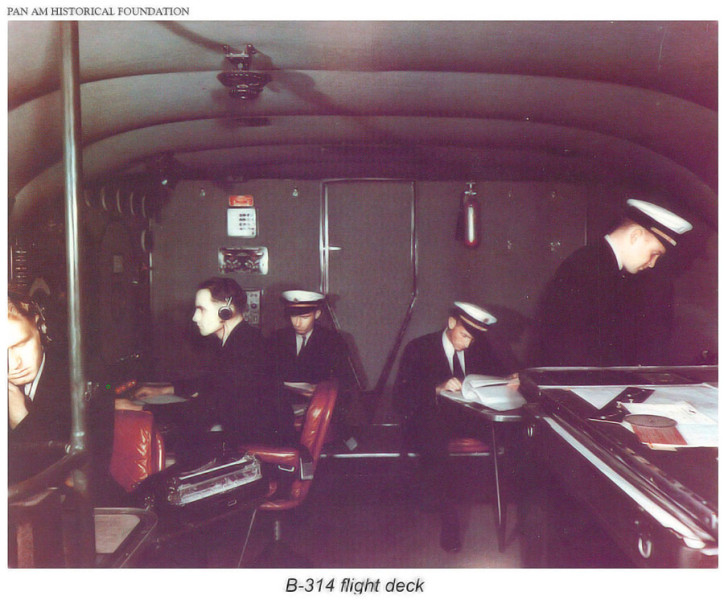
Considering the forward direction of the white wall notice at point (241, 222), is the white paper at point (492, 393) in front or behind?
in front

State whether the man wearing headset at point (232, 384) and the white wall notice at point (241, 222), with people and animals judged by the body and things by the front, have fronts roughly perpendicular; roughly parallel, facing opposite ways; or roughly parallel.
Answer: roughly perpendicular

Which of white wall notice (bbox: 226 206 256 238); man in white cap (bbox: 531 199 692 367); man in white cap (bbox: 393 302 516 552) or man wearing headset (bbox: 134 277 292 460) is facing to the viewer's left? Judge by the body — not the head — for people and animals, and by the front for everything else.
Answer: the man wearing headset

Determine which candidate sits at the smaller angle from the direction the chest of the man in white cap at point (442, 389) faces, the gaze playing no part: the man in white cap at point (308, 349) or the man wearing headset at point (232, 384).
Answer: the man wearing headset

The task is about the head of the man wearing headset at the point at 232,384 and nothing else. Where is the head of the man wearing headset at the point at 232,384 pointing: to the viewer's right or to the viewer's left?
to the viewer's left

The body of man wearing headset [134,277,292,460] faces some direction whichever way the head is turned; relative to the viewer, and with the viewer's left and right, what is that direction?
facing to the left of the viewer

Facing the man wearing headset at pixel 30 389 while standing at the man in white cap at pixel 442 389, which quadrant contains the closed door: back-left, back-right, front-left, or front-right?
back-right

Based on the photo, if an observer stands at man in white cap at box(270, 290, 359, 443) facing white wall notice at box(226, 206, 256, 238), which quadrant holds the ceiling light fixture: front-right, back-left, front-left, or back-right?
back-left

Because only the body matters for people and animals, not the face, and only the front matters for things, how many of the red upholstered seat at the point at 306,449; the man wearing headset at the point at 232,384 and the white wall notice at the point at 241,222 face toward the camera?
1
